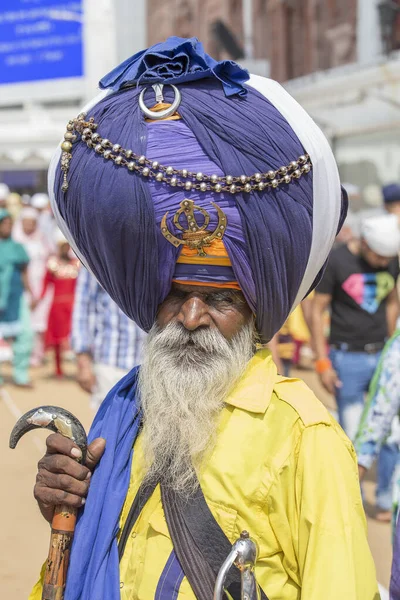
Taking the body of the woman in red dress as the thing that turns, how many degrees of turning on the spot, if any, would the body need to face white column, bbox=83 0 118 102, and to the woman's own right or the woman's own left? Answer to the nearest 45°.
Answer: approximately 180°

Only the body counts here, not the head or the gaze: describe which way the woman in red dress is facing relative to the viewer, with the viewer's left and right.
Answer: facing the viewer

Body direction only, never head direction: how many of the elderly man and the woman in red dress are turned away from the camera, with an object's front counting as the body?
0

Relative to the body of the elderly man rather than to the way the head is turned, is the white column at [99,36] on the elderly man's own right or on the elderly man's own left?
on the elderly man's own right

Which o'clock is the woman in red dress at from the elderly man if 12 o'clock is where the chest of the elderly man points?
The woman in red dress is roughly at 4 o'clock from the elderly man.

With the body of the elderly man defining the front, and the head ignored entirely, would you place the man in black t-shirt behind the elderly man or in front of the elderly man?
behind

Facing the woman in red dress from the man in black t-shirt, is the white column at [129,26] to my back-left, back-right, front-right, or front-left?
front-right

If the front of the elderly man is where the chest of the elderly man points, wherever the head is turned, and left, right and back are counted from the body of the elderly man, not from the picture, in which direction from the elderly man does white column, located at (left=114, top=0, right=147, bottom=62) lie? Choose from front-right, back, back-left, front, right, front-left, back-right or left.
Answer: back-right

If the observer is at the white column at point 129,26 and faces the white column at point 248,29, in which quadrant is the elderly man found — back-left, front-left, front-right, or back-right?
front-right

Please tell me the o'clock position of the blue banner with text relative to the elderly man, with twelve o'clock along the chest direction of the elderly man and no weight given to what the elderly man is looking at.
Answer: The blue banner with text is roughly at 4 o'clock from the elderly man.

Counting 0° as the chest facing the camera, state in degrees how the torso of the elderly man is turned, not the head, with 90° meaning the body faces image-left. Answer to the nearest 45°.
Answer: approximately 45°
